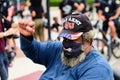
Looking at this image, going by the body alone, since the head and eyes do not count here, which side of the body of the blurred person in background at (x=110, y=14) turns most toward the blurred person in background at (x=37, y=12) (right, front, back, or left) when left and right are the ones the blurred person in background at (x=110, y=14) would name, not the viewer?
right

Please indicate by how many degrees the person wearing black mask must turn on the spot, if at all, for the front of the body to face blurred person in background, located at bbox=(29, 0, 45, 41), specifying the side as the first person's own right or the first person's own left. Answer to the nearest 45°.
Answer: approximately 135° to the first person's own right

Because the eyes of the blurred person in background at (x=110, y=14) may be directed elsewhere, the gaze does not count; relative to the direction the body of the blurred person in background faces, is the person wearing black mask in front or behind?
in front

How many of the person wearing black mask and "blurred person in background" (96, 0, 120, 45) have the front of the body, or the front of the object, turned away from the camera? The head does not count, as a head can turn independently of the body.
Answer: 0

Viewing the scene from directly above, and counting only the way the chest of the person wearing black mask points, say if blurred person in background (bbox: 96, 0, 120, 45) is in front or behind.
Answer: behind

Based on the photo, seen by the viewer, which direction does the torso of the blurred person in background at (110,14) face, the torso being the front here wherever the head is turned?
toward the camera

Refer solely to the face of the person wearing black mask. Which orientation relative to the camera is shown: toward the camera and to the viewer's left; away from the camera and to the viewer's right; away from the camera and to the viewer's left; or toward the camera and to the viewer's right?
toward the camera and to the viewer's left

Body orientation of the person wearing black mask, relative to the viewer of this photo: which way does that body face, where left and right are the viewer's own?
facing the viewer and to the left of the viewer

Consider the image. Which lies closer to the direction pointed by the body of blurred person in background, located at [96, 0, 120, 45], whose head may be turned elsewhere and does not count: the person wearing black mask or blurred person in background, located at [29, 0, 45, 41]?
the person wearing black mask
